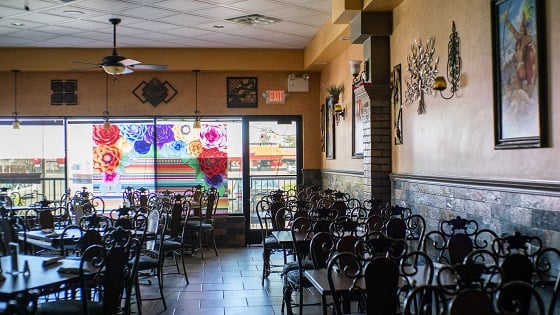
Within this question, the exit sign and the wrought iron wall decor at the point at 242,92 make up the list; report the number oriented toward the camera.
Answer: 2

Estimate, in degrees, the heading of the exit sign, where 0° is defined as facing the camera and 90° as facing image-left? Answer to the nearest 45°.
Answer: approximately 0°

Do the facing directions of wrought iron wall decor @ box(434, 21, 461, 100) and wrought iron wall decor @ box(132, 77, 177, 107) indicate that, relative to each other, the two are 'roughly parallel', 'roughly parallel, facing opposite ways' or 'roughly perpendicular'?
roughly perpendicular

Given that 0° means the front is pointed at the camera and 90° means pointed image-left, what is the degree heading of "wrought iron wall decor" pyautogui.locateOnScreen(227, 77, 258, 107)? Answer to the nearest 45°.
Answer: approximately 0°

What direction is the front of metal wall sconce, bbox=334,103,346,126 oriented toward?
to the viewer's left

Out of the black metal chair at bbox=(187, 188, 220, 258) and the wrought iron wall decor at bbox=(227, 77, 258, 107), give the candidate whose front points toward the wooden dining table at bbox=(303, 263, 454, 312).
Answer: the wrought iron wall decor

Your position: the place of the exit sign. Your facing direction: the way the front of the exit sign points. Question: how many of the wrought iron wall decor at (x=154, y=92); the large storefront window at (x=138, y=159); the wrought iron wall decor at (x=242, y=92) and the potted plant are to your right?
3

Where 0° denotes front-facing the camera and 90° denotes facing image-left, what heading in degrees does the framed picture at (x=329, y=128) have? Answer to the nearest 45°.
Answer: approximately 90°

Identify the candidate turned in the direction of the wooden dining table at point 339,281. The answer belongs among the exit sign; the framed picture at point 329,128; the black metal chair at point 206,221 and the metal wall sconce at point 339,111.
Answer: the exit sign

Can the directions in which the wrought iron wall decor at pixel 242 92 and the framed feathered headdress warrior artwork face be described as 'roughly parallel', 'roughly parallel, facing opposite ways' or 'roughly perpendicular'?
roughly perpendicular

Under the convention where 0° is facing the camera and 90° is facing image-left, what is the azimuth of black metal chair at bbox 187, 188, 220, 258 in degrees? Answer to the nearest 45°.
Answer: approximately 90°

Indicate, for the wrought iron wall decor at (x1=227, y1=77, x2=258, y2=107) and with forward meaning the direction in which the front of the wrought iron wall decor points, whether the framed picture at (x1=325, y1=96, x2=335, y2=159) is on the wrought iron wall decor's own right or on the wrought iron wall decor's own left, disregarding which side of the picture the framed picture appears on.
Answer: on the wrought iron wall decor's own left

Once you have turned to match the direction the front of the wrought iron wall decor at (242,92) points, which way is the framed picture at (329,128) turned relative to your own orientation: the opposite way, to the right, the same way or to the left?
to the right
